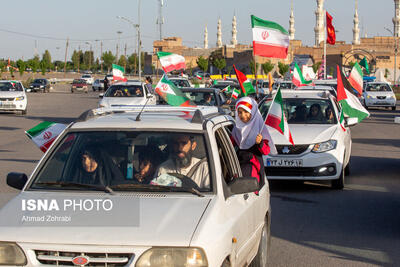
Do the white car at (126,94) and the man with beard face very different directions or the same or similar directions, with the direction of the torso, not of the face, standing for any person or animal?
same or similar directions

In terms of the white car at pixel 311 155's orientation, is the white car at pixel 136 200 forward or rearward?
forward

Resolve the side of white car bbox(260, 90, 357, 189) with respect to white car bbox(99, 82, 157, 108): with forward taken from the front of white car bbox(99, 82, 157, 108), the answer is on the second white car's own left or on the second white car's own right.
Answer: on the second white car's own left

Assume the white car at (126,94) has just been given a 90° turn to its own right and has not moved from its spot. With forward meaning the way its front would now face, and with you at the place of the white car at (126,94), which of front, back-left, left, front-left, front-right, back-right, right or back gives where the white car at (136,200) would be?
back-left

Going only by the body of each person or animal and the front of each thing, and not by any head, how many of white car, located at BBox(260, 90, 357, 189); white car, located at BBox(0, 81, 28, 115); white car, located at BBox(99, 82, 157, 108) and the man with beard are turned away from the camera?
0

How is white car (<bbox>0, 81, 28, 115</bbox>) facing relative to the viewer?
toward the camera

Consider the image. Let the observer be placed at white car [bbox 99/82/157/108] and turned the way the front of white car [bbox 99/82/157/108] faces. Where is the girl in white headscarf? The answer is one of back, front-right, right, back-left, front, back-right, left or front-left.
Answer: front-left

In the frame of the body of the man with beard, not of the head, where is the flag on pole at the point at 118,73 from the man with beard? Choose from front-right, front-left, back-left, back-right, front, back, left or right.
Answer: back-right

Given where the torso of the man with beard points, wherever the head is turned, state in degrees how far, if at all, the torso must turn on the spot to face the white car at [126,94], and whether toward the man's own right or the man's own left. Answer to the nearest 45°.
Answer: approximately 135° to the man's own right

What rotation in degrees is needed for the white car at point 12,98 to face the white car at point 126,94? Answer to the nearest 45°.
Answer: approximately 45° to its left

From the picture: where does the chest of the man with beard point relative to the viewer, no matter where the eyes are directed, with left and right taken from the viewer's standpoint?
facing the viewer and to the left of the viewer

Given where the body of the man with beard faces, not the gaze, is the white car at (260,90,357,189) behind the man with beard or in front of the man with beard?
behind
